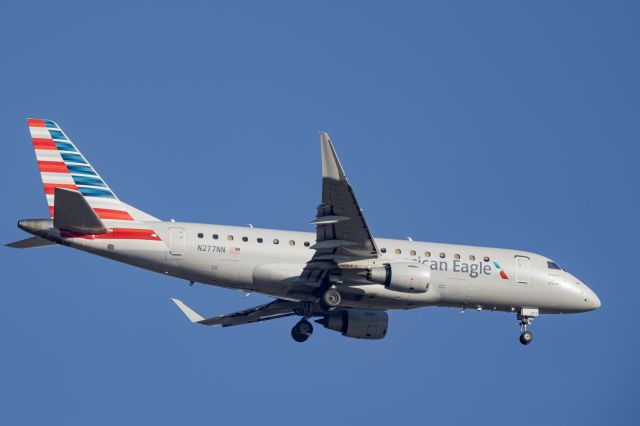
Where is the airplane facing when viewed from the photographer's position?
facing to the right of the viewer
